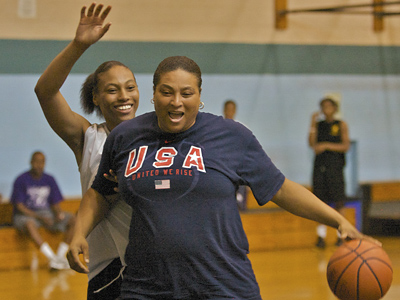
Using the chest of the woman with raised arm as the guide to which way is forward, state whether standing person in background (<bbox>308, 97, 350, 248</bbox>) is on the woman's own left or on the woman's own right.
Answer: on the woman's own left

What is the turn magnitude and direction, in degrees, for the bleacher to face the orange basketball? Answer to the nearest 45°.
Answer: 0° — it already faces it

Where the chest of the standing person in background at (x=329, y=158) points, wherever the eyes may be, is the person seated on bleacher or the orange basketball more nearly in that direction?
the orange basketball

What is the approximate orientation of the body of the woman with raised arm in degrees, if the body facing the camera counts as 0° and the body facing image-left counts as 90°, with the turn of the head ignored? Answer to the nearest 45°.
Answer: approximately 315°

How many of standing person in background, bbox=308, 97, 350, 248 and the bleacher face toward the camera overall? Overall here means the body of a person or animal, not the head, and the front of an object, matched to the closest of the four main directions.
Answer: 2
